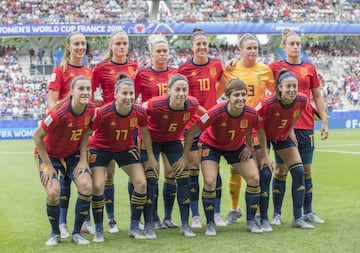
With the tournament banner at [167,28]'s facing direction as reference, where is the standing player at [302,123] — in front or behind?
in front

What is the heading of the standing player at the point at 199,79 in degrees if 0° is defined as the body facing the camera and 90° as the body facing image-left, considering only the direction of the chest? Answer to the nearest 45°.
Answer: approximately 0°

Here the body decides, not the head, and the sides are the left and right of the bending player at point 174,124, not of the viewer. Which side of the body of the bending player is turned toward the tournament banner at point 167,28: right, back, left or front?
back

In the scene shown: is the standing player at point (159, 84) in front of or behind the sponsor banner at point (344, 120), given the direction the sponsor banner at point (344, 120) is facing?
in front

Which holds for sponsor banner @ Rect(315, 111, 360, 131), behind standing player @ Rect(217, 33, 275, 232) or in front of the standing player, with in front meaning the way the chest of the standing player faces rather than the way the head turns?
behind

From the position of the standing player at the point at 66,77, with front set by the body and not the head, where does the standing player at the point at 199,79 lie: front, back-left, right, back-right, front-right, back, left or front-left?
front-left

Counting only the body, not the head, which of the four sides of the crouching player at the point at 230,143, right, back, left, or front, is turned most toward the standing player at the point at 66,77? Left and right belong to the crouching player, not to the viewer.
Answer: right

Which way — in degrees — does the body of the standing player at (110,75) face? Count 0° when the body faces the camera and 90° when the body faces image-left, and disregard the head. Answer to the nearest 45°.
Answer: approximately 315°

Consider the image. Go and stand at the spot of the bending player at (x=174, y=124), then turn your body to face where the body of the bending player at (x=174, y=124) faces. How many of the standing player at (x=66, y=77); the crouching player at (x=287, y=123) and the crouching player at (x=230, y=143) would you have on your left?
2

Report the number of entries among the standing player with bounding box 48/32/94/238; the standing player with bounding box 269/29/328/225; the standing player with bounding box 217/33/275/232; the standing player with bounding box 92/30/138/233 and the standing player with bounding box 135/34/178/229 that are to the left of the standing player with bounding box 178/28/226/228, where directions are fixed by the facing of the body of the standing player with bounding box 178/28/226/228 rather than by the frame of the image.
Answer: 2

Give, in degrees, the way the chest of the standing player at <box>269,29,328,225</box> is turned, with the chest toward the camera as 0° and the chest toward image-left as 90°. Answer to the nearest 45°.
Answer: approximately 0°
